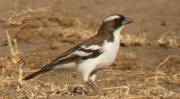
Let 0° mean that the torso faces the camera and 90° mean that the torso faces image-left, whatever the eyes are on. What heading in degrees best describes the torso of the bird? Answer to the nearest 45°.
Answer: approximately 270°
